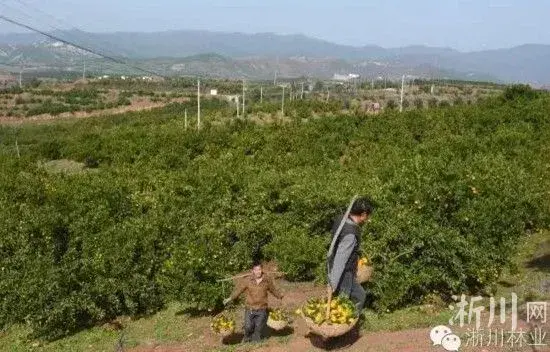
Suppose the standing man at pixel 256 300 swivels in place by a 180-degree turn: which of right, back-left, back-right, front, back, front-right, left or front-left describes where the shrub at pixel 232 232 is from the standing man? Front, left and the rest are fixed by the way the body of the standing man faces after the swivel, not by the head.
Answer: front

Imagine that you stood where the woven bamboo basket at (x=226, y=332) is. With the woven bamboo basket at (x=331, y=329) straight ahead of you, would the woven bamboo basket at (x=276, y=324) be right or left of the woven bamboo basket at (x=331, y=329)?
left

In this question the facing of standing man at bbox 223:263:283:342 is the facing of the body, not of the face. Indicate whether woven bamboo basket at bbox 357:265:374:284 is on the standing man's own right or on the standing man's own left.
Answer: on the standing man's own left

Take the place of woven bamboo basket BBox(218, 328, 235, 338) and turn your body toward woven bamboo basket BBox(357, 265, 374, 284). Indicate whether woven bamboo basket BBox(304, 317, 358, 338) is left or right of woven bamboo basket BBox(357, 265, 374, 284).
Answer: right

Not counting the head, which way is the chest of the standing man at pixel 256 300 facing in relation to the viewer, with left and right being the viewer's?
facing the viewer
